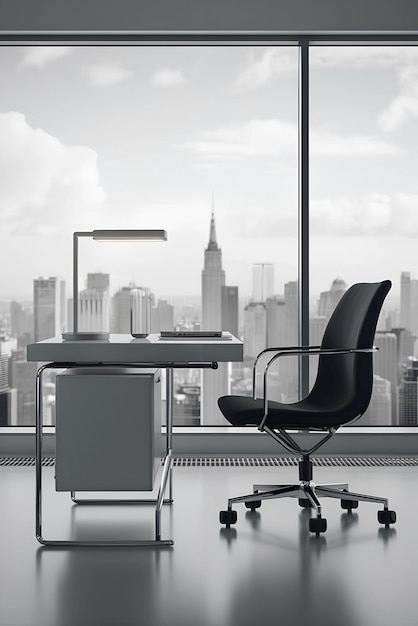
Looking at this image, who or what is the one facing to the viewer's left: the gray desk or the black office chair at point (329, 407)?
the black office chair

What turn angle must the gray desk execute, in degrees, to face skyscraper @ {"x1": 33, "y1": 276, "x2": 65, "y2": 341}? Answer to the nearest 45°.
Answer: approximately 90° to its left

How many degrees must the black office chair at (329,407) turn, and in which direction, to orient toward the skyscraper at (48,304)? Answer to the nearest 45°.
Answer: approximately 45° to its right

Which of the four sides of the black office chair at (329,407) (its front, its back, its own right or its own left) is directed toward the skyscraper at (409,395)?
right

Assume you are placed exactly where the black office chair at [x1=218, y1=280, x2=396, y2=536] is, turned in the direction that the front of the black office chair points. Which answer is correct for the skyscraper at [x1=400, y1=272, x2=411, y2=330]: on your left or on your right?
on your right

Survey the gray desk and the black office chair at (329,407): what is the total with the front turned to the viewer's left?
1

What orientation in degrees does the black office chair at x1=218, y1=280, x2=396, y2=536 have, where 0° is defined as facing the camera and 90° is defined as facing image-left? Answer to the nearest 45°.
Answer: approximately 90°

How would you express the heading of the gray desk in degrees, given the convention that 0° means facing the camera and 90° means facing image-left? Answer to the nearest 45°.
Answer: approximately 270°

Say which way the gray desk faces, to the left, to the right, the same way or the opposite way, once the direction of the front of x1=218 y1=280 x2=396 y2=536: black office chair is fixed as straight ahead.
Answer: the opposite way
